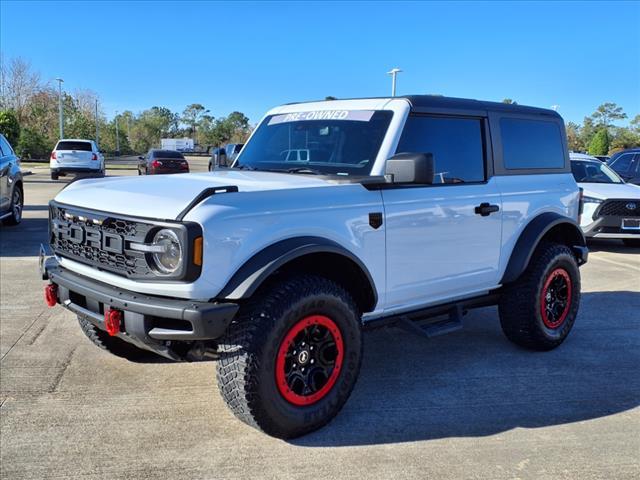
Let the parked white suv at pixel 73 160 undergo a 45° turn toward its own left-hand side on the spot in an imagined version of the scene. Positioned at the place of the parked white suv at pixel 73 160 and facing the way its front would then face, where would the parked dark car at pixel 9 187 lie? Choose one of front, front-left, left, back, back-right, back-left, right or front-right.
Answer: back-left

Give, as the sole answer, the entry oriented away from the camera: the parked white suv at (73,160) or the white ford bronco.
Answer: the parked white suv

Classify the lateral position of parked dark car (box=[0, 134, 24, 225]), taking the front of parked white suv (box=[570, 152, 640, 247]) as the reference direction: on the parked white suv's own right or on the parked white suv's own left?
on the parked white suv's own right

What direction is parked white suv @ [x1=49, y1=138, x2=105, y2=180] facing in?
away from the camera

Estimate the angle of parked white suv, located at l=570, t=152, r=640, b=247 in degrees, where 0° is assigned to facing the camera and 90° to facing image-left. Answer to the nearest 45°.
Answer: approximately 315°

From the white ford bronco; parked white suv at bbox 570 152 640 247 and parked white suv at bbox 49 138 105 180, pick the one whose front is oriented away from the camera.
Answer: parked white suv at bbox 49 138 105 180

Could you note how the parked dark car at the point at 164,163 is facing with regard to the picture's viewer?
facing away from the viewer and to the left of the viewer

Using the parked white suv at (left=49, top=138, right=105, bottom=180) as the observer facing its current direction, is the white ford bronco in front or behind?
behind
